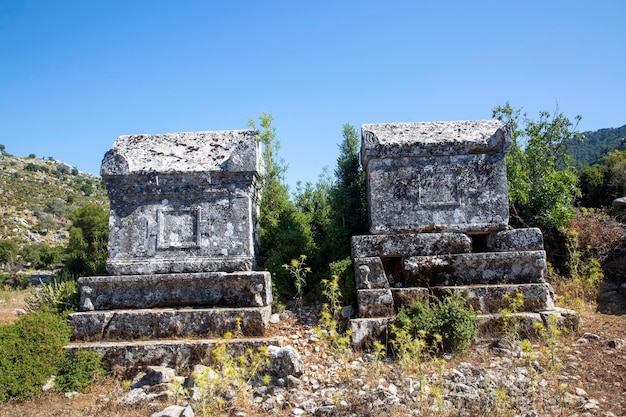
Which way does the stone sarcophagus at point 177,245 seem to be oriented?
toward the camera

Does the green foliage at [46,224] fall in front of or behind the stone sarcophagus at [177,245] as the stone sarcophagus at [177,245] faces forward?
behind

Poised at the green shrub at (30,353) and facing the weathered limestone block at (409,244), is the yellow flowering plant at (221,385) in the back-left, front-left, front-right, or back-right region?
front-right

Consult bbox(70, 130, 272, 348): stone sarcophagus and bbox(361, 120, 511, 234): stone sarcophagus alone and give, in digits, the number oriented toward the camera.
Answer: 2

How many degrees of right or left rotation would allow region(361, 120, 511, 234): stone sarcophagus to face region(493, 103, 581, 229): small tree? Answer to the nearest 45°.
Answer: approximately 135° to its left

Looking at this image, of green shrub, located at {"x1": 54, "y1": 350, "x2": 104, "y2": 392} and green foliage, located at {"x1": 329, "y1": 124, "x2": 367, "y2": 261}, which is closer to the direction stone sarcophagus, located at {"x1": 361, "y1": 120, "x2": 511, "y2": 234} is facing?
the green shrub

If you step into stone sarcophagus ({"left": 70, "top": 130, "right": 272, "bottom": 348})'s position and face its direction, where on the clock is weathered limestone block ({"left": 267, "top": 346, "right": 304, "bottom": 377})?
The weathered limestone block is roughly at 11 o'clock from the stone sarcophagus.

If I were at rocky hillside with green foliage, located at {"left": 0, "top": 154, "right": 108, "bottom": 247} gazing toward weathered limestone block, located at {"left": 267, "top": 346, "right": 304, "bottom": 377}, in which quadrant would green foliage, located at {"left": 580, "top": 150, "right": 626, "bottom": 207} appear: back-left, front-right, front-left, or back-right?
front-left

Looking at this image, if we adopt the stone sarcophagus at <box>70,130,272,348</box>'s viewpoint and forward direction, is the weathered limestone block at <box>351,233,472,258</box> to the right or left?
on its left

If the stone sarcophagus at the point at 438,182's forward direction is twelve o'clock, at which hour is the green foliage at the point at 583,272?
The green foliage is roughly at 8 o'clock from the stone sarcophagus.

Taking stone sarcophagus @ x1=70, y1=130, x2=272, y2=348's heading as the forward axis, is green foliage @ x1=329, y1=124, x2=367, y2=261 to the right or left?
on its left

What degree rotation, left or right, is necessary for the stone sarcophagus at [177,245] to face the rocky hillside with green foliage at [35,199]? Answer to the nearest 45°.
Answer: approximately 180°

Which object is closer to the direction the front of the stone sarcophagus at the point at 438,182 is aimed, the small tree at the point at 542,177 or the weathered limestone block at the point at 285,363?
the weathered limestone block

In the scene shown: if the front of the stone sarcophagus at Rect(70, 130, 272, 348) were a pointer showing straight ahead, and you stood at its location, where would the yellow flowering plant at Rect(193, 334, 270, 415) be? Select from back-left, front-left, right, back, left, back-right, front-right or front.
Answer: front

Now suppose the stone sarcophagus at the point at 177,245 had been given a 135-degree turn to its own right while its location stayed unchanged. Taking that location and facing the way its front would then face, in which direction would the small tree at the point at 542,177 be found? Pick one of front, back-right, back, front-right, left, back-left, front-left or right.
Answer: back-right

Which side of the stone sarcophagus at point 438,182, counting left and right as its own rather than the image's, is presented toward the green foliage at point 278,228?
right

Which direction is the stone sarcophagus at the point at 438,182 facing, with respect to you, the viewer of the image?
facing the viewer
